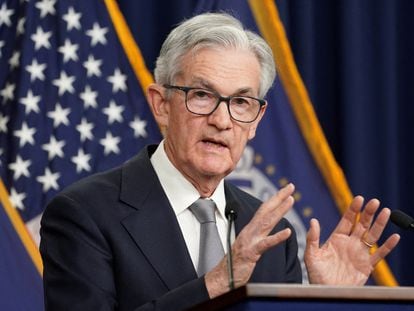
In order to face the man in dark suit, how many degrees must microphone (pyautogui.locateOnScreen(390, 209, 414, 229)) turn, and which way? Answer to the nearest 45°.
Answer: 0° — it already faces them

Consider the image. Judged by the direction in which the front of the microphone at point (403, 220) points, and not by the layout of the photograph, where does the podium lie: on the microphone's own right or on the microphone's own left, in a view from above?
on the microphone's own left

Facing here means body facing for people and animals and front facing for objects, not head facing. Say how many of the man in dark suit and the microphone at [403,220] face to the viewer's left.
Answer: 1

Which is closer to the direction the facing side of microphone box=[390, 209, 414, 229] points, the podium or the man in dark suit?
the man in dark suit

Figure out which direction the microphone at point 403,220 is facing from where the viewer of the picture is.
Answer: facing to the left of the viewer

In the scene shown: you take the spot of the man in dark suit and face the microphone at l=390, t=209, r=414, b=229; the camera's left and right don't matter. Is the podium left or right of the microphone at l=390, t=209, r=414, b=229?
right
